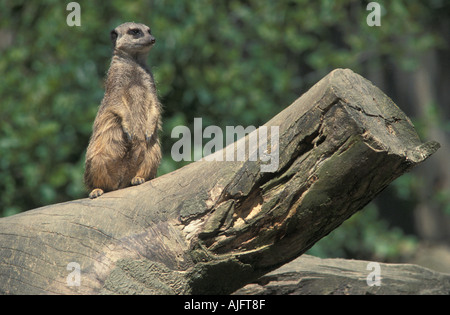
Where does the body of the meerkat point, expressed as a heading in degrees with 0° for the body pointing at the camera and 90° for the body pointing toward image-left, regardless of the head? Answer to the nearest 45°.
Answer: approximately 315°
